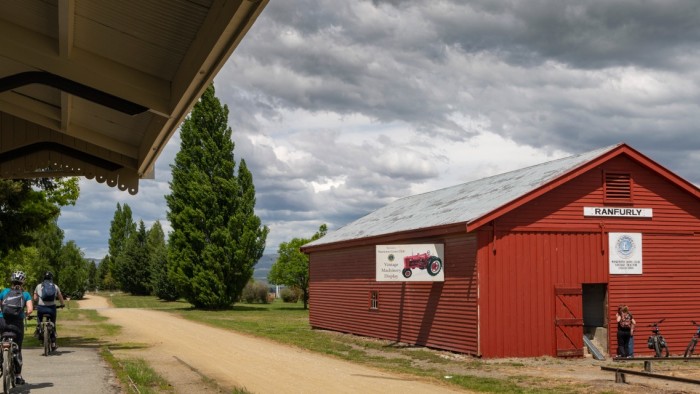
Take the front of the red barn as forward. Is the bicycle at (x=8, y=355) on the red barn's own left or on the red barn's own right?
on the red barn's own right

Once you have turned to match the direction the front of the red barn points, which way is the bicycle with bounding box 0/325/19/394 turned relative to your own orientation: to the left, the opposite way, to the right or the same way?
the opposite way

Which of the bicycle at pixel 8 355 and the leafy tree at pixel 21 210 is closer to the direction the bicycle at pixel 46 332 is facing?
the leafy tree

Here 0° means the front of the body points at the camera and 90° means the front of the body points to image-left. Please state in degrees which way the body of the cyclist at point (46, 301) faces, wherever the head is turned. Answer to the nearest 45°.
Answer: approximately 180°

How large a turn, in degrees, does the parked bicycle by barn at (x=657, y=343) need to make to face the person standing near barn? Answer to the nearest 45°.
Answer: approximately 45° to its right

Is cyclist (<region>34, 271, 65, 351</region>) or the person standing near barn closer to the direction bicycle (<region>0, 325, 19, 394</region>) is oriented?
the cyclist

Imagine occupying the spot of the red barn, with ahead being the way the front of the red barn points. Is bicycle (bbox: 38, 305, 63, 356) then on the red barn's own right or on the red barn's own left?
on the red barn's own right

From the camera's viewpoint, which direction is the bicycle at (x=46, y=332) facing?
away from the camera

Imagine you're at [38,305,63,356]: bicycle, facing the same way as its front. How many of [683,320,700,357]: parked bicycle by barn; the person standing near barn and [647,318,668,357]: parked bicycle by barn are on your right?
3
